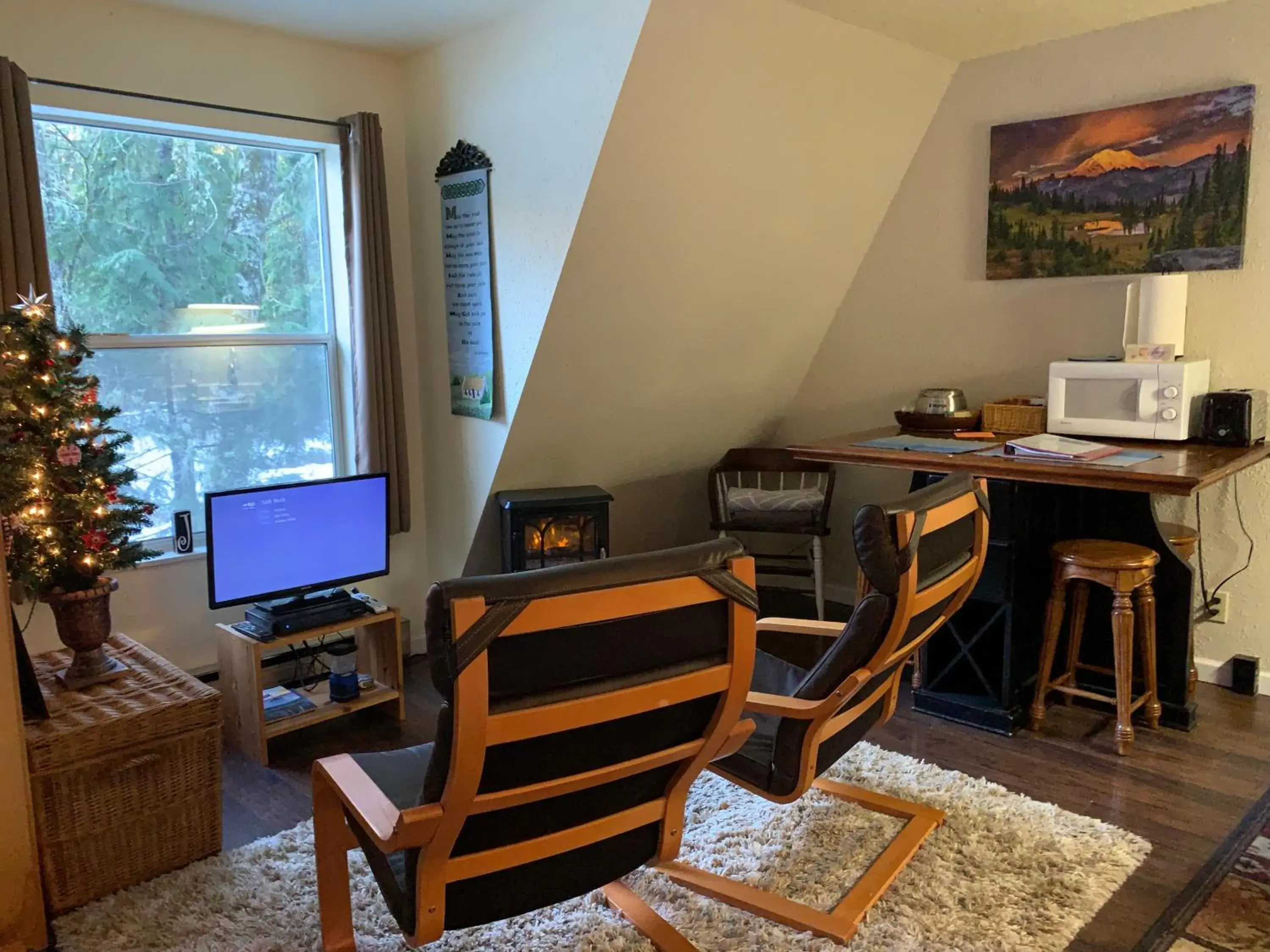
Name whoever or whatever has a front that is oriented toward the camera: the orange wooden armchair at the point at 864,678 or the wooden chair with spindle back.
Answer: the wooden chair with spindle back

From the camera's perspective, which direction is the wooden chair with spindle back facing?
toward the camera

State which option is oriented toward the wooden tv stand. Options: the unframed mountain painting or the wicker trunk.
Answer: the unframed mountain painting

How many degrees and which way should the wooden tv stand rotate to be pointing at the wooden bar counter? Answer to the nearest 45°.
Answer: approximately 45° to its left

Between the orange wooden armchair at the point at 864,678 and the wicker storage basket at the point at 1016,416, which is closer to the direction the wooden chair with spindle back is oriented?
the orange wooden armchair

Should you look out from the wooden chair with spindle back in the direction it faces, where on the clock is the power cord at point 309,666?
The power cord is roughly at 2 o'clock from the wooden chair with spindle back.

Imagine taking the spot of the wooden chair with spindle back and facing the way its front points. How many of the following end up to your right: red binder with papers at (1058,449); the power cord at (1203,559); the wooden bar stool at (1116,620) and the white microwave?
0

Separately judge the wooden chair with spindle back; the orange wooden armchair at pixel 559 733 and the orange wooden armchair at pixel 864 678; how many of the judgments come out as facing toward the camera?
1

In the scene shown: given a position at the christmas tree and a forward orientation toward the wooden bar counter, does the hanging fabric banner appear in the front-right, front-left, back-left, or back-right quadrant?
front-left

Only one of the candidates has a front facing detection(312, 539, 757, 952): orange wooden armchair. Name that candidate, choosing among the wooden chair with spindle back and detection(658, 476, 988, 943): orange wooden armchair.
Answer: the wooden chair with spindle back

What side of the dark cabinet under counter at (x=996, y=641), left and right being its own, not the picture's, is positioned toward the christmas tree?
front

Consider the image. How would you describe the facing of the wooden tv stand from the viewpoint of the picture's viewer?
facing the viewer and to the right of the viewer

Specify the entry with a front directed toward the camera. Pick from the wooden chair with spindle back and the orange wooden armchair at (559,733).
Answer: the wooden chair with spindle back

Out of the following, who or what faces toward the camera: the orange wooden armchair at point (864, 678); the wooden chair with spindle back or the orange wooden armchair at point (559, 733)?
the wooden chair with spindle back

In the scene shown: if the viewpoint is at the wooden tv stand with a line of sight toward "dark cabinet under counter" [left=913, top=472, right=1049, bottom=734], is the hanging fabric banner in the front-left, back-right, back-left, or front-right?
front-left

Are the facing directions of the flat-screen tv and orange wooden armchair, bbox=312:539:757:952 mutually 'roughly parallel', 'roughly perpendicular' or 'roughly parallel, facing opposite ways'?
roughly parallel, facing opposite ways

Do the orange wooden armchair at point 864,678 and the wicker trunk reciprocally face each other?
no

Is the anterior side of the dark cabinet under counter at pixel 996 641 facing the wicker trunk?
yes

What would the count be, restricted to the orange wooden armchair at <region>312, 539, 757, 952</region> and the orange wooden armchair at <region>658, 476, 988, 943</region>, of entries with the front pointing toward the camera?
0

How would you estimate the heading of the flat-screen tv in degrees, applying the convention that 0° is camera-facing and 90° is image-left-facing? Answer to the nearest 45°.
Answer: approximately 315°
